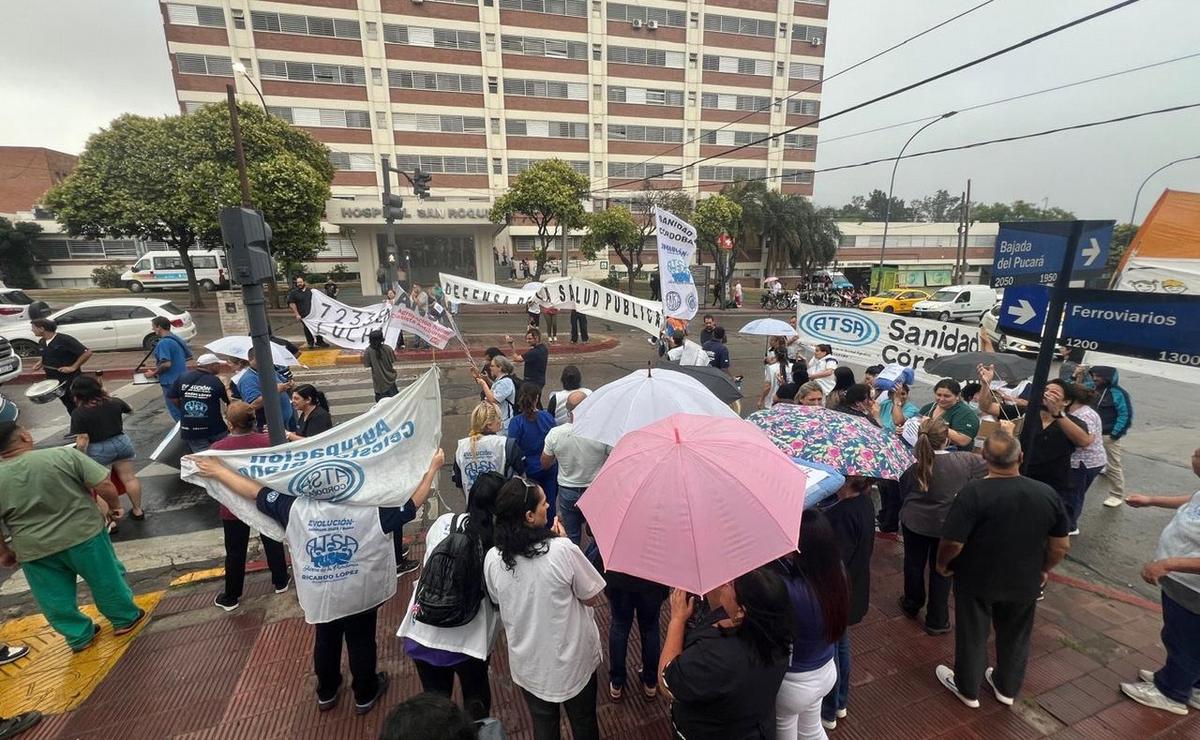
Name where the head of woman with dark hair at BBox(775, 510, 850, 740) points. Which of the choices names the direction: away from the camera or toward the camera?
away from the camera

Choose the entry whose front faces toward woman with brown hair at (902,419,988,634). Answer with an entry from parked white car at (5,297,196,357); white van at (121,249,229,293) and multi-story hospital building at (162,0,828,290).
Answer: the multi-story hospital building

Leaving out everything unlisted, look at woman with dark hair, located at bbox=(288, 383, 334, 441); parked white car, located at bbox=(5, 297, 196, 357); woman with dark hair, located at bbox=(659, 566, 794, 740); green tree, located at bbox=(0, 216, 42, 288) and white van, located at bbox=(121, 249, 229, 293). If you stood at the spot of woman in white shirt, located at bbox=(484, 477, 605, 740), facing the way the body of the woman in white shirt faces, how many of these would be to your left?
4

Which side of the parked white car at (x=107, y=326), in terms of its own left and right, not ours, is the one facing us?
left

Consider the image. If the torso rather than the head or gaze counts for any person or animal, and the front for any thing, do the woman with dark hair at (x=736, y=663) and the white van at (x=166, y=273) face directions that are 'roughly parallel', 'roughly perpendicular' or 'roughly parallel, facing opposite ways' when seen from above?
roughly perpendicular

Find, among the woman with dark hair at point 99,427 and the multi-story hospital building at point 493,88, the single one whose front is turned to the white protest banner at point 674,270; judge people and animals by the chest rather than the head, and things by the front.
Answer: the multi-story hospital building

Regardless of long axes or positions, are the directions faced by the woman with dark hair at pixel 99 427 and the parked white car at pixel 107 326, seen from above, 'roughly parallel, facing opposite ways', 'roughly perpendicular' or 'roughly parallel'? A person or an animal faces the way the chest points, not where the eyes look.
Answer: roughly perpendicular

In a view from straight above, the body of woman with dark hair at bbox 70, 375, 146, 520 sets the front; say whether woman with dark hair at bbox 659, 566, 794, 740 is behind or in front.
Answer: behind

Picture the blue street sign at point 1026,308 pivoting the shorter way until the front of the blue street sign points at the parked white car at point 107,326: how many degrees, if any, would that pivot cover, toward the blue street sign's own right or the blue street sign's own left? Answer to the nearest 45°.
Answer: approximately 90° to the blue street sign's own right

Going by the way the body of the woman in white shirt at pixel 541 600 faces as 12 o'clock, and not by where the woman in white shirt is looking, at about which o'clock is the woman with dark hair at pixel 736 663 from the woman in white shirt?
The woman with dark hair is roughly at 3 o'clock from the woman in white shirt.

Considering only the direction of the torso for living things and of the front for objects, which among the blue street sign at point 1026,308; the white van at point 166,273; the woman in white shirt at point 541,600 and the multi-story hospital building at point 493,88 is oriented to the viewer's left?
the white van

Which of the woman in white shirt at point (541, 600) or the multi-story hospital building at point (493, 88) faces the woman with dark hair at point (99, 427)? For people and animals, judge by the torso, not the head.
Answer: the multi-story hospital building

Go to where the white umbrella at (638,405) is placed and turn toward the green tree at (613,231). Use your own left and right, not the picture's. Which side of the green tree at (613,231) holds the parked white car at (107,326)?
left

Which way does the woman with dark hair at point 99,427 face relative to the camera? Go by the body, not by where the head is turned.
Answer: away from the camera

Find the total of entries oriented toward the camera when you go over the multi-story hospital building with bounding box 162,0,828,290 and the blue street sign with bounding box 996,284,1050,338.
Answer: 2

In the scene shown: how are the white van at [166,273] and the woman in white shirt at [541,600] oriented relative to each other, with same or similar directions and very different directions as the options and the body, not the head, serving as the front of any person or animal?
very different directions

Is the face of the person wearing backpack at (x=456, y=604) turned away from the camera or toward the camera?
away from the camera

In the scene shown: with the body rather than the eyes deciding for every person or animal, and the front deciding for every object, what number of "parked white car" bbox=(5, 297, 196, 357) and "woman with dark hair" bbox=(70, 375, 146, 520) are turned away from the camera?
1
